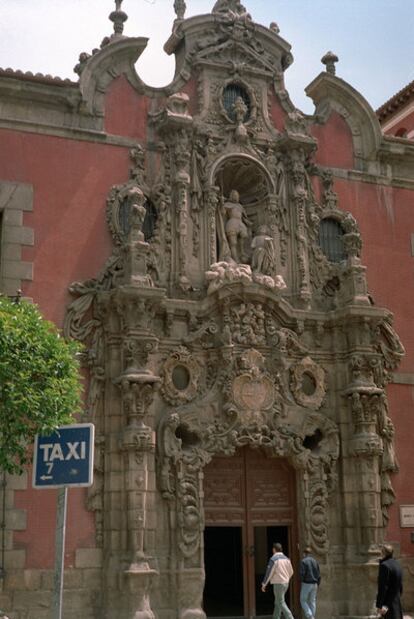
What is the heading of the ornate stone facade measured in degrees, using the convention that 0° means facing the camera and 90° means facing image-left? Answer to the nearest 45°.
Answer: approximately 0°

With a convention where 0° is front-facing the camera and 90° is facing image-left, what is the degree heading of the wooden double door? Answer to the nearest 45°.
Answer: approximately 0°

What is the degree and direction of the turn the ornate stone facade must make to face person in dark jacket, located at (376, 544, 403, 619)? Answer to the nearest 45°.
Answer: approximately 45° to its left

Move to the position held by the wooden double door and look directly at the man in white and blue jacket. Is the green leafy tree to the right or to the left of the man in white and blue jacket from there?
right
